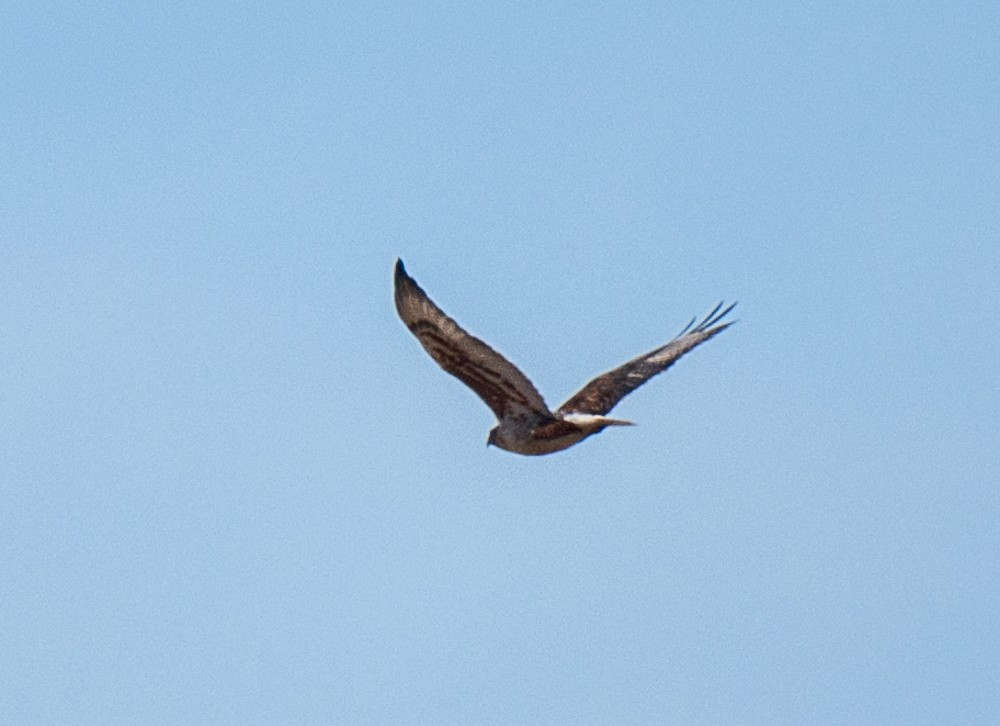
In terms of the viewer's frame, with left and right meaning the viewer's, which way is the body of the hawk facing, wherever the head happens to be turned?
facing away from the viewer and to the left of the viewer
